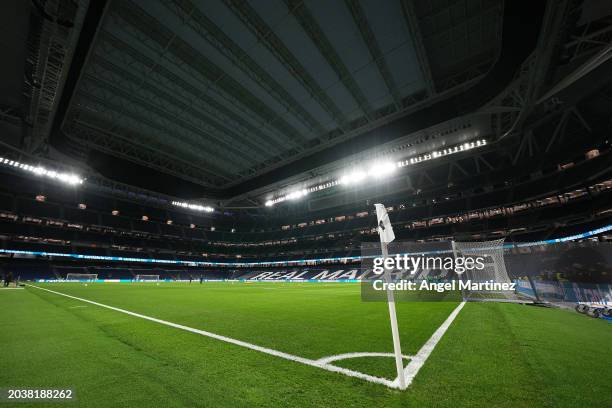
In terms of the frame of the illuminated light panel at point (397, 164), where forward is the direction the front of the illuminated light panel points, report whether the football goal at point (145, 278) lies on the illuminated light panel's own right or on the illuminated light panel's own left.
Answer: on the illuminated light panel's own right

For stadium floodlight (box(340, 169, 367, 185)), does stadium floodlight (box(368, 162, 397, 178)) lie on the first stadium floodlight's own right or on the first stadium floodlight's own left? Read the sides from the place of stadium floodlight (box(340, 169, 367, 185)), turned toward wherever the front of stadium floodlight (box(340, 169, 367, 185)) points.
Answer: on the first stadium floodlight's own left

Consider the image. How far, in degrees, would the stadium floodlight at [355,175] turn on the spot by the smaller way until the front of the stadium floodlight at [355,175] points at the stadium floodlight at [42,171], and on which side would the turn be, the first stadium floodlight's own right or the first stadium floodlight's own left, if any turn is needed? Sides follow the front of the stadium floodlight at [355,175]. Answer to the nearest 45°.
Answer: approximately 45° to the first stadium floodlight's own right

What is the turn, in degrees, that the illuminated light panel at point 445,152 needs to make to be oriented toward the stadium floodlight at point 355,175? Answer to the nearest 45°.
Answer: approximately 45° to its right

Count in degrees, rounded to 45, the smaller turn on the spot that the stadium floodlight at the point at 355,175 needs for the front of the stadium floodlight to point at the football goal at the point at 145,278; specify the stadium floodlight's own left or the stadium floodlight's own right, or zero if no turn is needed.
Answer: approximately 45° to the stadium floodlight's own right

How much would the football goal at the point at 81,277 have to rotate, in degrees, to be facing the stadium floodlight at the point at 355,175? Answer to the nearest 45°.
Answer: approximately 45° to its left

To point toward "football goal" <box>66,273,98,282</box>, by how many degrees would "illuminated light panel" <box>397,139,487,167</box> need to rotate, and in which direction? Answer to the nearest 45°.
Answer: approximately 45° to its right

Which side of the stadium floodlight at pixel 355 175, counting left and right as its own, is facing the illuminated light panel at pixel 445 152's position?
left
